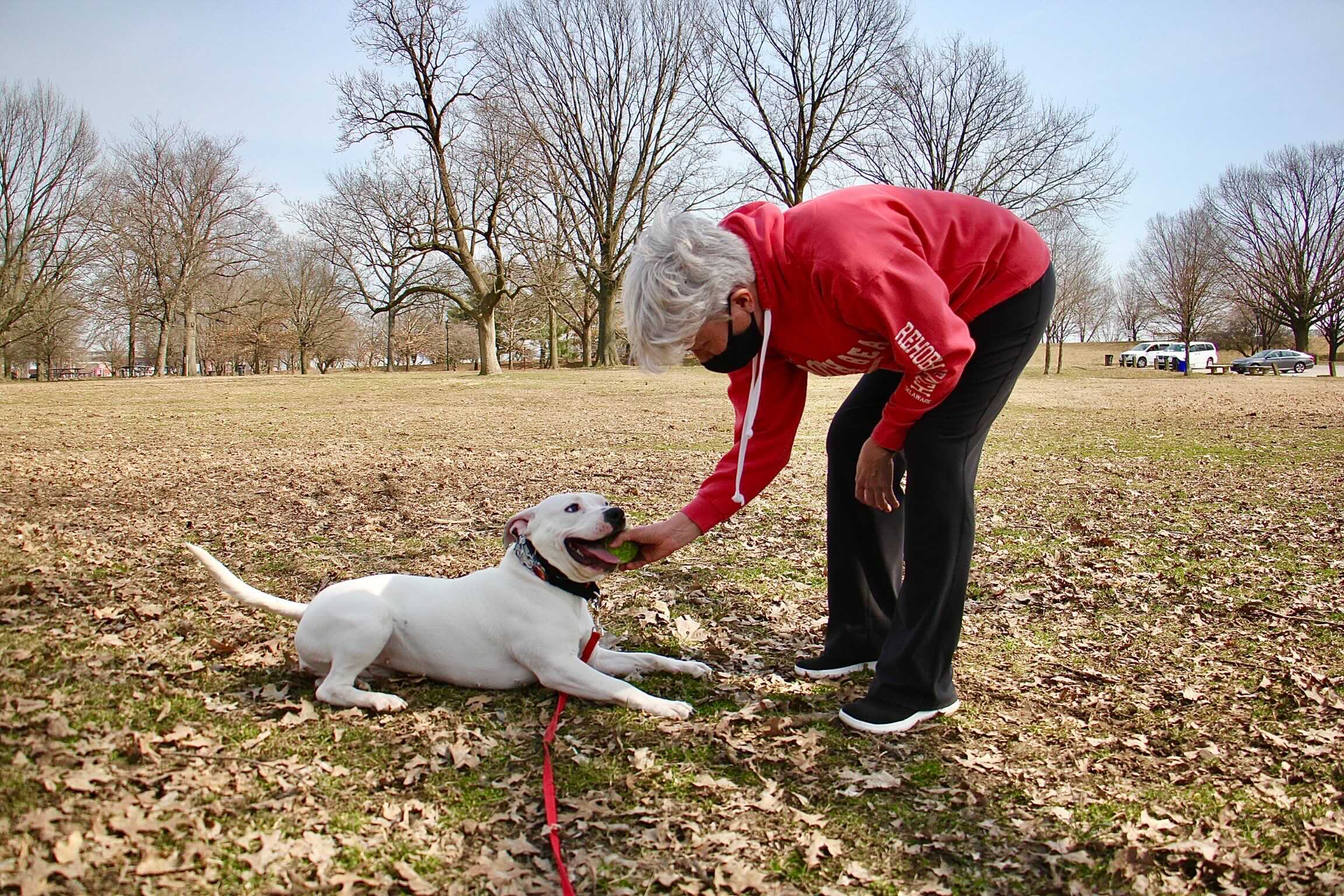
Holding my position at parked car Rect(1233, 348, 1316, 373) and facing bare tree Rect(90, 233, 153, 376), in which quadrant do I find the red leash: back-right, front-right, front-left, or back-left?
front-left

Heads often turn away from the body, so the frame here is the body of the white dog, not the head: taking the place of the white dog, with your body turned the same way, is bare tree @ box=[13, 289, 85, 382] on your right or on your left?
on your left

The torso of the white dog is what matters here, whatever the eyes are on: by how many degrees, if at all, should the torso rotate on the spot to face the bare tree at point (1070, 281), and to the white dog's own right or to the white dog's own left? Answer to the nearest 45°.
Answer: approximately 45° to the white dog's own left

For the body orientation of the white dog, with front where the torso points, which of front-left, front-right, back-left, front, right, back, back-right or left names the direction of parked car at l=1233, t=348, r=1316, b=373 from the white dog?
front-left

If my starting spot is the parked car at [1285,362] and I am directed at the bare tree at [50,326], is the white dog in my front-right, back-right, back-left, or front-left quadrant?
front-left

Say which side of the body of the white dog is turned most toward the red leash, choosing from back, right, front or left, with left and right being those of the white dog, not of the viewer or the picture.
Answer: right

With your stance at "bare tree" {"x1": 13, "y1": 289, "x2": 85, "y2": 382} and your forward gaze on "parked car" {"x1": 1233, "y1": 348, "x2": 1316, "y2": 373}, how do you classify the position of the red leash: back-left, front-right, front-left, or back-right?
front-right

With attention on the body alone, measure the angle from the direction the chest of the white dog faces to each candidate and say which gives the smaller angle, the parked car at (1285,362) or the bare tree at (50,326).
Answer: the parked car

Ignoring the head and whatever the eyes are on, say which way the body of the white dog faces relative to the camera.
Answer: to the viewer's right

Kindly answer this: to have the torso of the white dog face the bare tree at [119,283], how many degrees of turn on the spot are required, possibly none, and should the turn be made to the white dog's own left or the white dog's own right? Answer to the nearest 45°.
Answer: approximately 90° to the white dog's own left
